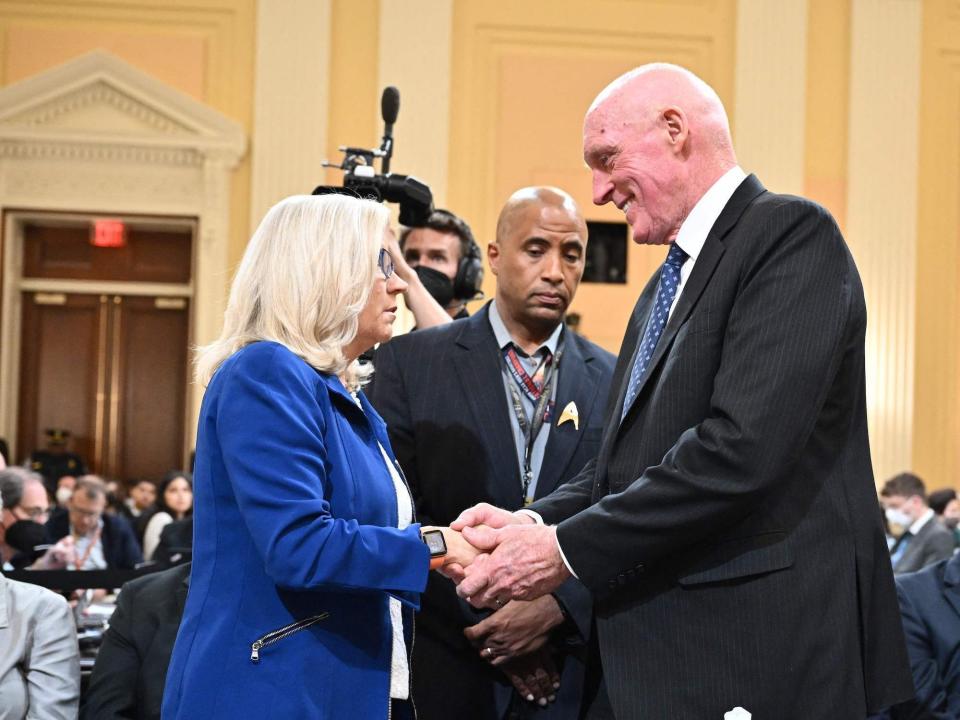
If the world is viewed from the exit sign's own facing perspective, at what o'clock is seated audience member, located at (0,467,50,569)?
The seated audience member is roughly at 12 o'clock from the exit sign.

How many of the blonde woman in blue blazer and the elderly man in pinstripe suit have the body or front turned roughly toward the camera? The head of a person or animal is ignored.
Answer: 0

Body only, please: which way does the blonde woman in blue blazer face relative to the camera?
to the viewer's right

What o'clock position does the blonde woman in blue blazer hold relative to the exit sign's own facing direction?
The blonde woman in blue blazer is roughly at 12 o'clock from the exit sign.

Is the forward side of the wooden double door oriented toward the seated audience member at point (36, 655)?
yes

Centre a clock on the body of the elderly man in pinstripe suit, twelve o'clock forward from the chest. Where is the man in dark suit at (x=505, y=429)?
The man in dark suit is roughly at 2 o'clock from the elderly man in pinstripe suit.

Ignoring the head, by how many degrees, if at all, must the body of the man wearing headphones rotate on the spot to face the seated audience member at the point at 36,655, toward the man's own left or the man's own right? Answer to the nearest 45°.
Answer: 0° — they already face them

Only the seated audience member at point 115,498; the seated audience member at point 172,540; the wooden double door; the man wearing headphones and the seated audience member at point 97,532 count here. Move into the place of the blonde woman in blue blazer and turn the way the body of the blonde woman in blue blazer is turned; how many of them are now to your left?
5

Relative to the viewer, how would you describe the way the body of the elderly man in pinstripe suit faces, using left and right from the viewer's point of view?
facing to the left of the viewer

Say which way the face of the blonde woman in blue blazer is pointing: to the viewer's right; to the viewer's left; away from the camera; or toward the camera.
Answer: to the viewer's right

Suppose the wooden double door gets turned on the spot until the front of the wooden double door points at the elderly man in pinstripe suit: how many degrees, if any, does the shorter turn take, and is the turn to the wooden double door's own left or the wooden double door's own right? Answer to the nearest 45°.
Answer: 0° — it already faces them

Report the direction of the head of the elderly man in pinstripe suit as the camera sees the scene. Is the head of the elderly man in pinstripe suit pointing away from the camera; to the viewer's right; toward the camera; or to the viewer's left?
to the viewer's left
